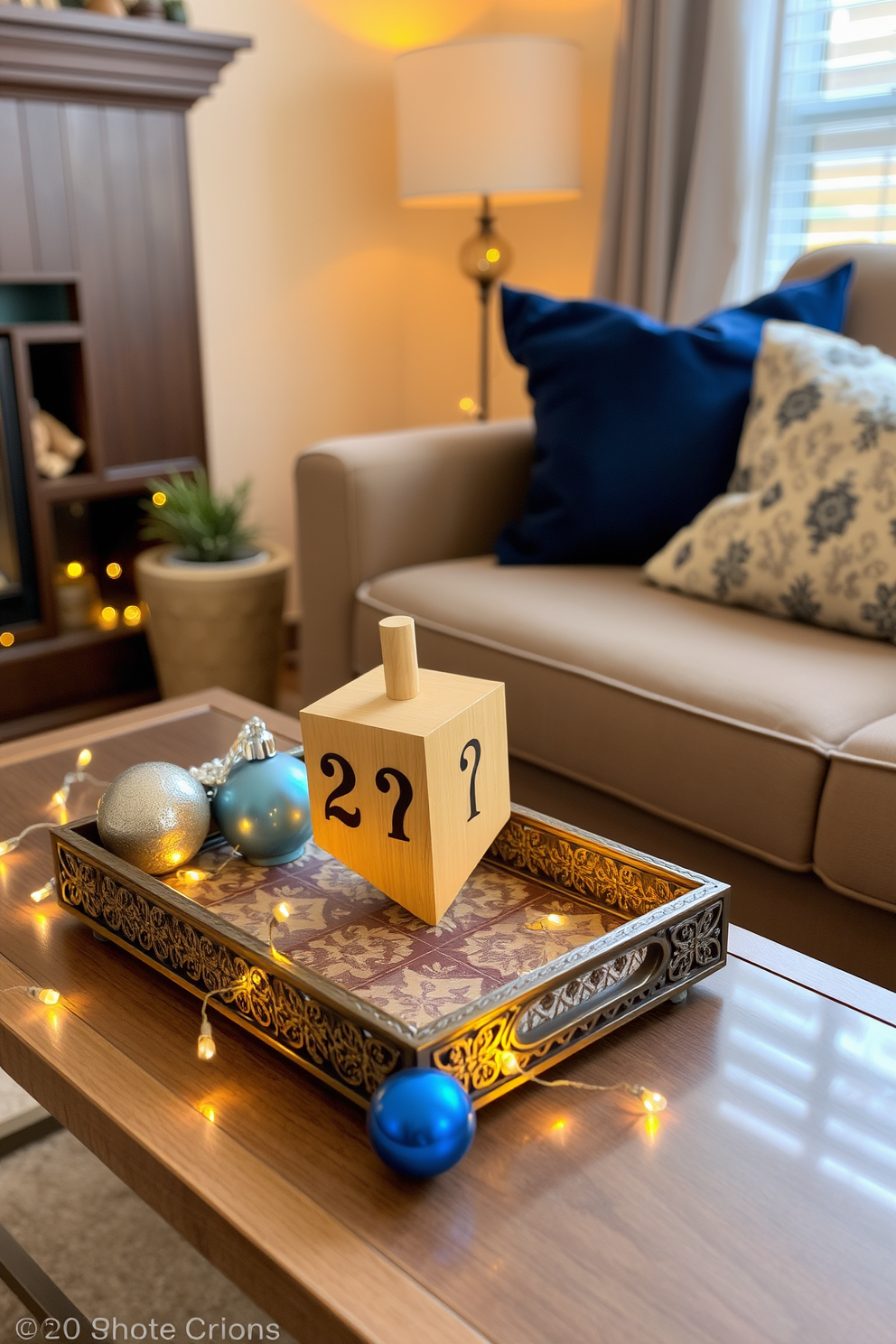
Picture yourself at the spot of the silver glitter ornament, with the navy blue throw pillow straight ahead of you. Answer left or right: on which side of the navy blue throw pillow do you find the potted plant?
left

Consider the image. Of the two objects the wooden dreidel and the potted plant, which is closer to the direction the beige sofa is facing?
the wooden dreidel

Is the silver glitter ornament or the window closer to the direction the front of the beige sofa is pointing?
the silver glitter ornament

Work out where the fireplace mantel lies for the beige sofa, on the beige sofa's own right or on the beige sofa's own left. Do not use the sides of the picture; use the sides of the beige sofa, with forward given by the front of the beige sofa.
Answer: on the beige sofa's own right

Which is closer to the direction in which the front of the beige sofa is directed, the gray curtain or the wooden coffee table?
the wooden coffee table

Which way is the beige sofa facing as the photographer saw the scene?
facing the viewer and to the left of the viewer

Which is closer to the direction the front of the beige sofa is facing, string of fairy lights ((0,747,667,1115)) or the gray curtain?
the string of fairy lights

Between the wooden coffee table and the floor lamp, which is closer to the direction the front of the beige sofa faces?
the wooden coffee table

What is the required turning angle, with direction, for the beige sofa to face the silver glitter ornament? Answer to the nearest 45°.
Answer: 0° — it already faces it

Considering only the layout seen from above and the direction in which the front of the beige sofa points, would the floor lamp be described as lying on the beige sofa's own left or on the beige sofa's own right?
on the beige sofa's own right

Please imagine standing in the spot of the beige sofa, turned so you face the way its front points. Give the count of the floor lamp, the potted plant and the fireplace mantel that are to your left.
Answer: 0

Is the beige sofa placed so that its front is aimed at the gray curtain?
no

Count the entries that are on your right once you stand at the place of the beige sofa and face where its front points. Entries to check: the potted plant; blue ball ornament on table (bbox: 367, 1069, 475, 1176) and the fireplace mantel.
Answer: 2

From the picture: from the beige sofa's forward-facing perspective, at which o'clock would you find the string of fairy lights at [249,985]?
The string of fairy lights is roughly at 11 o'clock from the beige sofa.

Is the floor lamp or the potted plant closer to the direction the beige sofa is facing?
the potted plant

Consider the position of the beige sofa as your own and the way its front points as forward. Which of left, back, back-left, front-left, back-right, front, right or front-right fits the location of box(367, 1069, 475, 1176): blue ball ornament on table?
front-left

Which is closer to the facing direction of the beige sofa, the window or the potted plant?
the potted plant

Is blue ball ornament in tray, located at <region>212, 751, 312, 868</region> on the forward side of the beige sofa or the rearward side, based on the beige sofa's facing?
on the forward side

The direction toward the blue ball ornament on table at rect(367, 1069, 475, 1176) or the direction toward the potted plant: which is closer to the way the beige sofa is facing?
the blue ball ornament on table

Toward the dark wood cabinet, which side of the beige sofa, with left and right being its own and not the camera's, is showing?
right

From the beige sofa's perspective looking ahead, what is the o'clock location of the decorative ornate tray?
The decorative ornate tray is roughly at 11 o'clock from the beige sofa.
